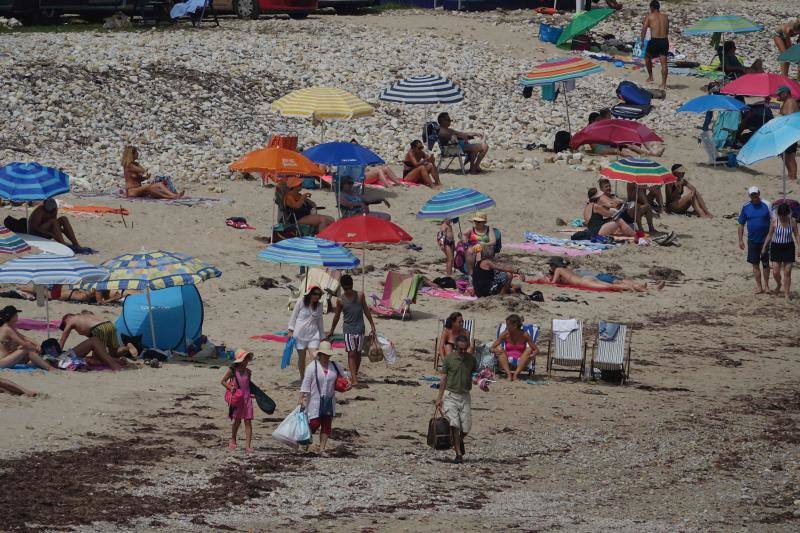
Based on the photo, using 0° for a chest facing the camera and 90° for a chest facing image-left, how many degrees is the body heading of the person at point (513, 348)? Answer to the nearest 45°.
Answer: approximately 0°

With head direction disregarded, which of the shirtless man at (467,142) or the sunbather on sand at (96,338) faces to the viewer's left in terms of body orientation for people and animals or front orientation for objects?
the sunbather on sand

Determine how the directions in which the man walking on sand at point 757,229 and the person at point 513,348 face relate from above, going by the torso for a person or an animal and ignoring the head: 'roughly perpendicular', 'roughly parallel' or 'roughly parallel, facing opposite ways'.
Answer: roughly parallel

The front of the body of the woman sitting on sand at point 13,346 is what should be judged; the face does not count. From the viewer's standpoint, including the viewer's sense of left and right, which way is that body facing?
facing to the right of the viewer

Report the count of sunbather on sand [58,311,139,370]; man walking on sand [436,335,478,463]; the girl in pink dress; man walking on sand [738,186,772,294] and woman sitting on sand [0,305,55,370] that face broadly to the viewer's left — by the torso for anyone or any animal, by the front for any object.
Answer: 1

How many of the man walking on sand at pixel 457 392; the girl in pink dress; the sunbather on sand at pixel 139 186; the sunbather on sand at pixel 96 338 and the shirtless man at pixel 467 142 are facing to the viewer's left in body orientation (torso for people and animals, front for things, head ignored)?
1

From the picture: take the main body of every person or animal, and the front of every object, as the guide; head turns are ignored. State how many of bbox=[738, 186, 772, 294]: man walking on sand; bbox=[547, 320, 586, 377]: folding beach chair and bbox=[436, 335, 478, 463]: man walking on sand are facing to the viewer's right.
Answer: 0

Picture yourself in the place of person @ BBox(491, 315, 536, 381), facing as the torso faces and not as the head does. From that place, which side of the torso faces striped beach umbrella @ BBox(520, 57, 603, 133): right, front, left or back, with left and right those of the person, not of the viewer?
back

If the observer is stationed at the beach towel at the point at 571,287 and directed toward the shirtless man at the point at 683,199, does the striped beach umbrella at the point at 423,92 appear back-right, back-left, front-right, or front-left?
front-left

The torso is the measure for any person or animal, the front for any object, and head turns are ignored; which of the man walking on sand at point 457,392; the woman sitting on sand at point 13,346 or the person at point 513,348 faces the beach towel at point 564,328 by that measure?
the woman sitting on sand at point 13,346

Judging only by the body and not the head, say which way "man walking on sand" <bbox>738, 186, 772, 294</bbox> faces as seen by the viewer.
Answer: toward the camera

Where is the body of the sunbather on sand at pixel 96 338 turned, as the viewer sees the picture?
to the viewer's left

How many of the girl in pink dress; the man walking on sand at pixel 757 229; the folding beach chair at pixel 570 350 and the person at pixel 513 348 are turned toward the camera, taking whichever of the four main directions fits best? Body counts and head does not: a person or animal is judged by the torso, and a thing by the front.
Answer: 4

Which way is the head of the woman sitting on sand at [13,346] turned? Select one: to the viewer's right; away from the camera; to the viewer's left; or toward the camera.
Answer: to the viewer's right

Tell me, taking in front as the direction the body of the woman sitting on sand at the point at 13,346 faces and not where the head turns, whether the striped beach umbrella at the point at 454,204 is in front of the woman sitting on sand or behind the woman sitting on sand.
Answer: in front
